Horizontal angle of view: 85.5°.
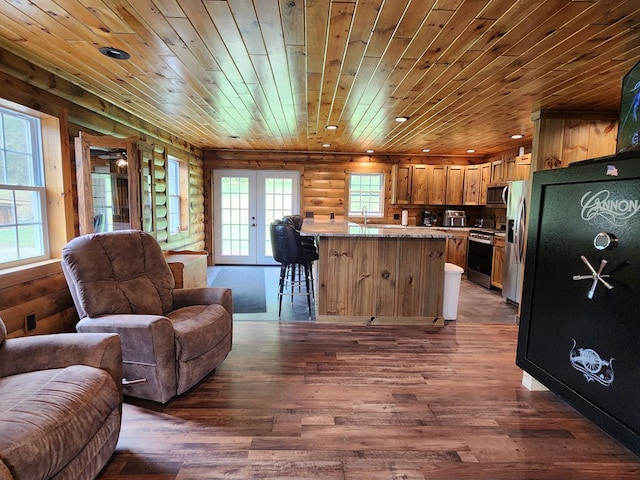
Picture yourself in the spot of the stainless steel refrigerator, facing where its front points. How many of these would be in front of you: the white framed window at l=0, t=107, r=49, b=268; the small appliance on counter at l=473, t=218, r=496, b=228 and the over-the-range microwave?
1

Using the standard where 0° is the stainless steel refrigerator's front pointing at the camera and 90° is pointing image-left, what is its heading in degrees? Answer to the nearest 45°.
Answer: approximately 45°

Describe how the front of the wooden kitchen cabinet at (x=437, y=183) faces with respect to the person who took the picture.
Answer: facing the viewer

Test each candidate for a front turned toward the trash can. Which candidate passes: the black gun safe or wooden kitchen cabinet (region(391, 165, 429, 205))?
the wooden kitchen cabinet

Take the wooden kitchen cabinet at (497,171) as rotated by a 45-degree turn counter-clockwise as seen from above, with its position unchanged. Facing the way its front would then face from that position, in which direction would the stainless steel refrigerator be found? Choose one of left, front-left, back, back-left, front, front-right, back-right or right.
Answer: front

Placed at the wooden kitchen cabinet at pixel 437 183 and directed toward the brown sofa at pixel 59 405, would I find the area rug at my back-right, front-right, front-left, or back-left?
front-right

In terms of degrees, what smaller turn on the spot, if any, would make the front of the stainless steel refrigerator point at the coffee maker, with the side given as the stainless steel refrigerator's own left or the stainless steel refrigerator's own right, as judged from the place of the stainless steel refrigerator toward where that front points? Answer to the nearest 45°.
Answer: approximately 90° to the stainless steel refrigerator's own right

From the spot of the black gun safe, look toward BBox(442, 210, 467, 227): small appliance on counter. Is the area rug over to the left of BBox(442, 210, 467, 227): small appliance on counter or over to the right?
left

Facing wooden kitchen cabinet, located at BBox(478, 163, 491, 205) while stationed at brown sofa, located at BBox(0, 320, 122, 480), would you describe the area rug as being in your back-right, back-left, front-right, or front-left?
front-left

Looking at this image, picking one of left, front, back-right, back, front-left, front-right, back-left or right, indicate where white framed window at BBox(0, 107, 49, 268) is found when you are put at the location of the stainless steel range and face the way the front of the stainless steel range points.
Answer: front

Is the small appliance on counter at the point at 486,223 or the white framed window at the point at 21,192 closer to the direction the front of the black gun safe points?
the white framed window

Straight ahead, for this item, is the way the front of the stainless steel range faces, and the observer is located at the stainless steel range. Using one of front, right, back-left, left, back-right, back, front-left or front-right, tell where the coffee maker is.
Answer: right

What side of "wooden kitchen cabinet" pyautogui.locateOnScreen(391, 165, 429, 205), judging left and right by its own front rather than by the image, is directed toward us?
front

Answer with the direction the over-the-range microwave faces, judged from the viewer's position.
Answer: facing the viewer and to the left of the viewer

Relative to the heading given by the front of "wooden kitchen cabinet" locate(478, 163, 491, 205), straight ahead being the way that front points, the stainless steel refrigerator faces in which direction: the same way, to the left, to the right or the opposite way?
the same way

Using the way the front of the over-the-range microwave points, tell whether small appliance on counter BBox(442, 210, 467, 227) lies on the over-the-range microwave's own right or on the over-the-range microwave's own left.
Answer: on the over-the-range microwave's own right

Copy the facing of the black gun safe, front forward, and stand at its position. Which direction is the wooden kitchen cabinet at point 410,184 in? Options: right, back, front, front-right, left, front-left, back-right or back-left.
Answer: right

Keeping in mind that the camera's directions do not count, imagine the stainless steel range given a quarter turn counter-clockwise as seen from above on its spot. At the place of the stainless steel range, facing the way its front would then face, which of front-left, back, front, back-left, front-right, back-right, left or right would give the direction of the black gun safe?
front-right

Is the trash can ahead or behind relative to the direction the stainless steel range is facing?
ahead

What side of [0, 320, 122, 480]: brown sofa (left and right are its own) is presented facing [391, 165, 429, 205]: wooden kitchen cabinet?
left

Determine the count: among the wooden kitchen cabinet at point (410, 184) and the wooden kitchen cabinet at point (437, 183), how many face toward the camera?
2

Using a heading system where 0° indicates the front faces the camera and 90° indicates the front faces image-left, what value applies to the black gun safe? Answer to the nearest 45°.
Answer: approximately 45°
